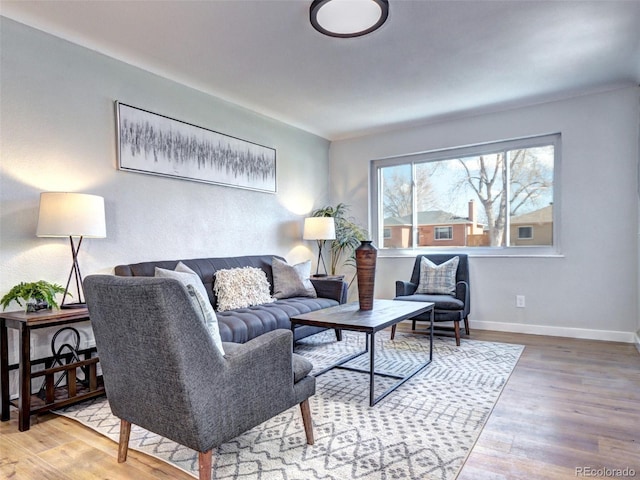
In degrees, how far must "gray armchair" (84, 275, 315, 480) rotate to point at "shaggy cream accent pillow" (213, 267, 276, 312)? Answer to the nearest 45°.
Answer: approximately 45° to its left

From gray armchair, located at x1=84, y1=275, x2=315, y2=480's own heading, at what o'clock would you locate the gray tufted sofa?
The gray tufted sofa is roughly at 11 o'clock from the gray armchair.

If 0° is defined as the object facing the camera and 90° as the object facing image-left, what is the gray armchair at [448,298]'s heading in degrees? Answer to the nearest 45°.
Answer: approximately 45°

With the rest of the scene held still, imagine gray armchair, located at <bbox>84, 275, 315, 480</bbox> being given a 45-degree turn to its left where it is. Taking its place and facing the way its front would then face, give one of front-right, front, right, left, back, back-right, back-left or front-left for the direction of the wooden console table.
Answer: front-left

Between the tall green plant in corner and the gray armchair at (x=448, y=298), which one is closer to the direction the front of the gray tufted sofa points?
the gray armchair

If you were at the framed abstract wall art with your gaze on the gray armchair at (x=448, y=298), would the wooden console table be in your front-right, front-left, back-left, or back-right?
back-right

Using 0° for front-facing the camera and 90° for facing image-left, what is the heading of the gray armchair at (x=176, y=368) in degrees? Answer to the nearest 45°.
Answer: approximately 225°

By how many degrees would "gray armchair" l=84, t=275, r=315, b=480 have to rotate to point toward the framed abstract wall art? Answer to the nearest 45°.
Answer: approximately 45° to its left

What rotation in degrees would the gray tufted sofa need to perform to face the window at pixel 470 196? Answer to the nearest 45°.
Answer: approximately 45° to its left
